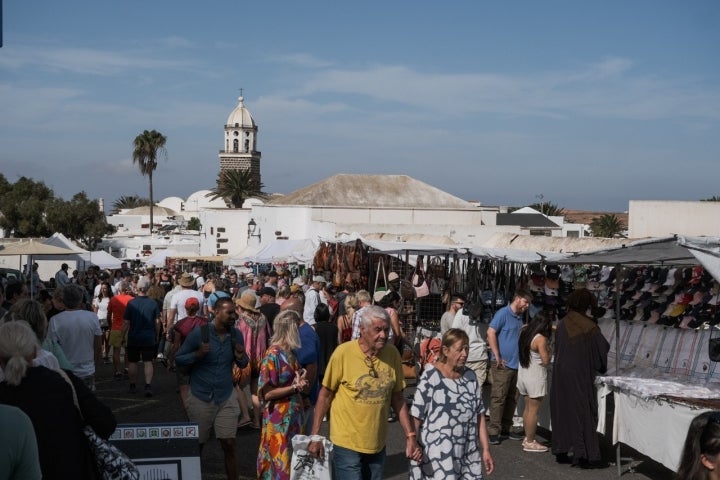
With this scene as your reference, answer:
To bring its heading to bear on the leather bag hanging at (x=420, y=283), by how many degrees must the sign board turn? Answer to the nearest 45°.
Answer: approximately 135° to its left

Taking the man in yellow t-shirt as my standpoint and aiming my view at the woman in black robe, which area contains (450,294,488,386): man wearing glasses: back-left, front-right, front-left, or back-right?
front-left

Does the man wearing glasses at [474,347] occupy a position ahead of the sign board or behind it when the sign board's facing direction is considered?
behind

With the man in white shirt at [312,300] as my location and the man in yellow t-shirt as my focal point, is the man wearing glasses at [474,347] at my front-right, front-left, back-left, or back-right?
front-left

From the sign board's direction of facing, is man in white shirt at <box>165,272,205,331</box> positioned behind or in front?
behind

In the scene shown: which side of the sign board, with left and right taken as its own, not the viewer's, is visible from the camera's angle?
front

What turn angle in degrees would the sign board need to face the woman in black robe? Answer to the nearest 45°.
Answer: approximately 135° to its left

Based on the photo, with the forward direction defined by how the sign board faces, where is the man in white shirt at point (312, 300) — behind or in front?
behind

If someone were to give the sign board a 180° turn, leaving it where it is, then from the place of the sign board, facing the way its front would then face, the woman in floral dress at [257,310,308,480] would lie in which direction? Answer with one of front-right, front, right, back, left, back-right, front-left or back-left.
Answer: front-right

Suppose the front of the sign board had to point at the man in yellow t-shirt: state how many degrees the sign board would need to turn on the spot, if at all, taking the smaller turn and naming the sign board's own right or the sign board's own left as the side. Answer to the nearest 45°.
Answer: approximately 90° to the sign board's own left
